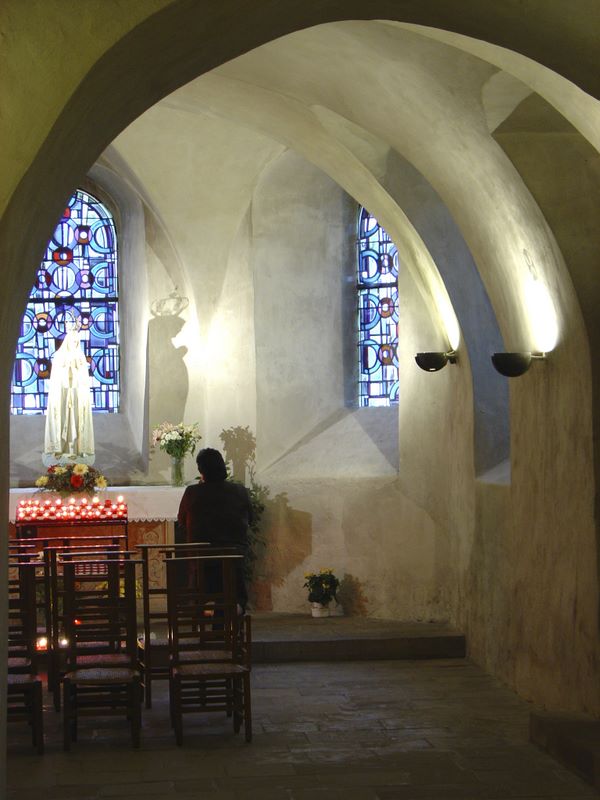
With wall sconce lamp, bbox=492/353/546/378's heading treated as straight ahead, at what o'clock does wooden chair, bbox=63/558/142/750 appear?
The wooden chair is roughly at 11 o'clock from the wall sconce lamp.

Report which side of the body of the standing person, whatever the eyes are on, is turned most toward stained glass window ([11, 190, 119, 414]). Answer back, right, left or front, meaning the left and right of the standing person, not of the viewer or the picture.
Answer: front

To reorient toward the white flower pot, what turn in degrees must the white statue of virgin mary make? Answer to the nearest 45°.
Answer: approximately 45° to its left

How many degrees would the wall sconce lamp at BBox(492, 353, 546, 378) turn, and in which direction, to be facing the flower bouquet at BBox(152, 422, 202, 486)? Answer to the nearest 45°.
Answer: approximately 45° to its right

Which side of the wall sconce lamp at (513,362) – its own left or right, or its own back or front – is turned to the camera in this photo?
left

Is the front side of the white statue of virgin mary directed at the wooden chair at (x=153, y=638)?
yes

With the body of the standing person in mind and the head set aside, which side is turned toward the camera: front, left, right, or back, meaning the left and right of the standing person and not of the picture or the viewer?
back

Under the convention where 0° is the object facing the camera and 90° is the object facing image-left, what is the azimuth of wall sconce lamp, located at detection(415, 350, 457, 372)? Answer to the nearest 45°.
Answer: approximately 90°

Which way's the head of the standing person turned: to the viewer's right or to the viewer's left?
to the viewer's left

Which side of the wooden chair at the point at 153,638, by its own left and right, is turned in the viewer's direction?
back

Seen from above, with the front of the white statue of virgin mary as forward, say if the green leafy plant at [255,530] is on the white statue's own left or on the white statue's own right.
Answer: on the white statue's own left

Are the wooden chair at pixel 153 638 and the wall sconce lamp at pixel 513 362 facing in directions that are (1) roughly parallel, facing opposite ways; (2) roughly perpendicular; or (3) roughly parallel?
roughly perpendicular

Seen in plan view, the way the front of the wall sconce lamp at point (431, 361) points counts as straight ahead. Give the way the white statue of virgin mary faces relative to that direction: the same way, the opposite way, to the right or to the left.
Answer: to the left

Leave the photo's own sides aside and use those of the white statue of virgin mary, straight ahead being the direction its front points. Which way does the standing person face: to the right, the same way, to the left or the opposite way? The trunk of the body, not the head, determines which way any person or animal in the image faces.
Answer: the opposite way

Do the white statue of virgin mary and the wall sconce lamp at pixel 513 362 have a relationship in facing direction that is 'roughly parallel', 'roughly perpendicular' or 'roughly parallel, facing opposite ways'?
roughly perpendicular

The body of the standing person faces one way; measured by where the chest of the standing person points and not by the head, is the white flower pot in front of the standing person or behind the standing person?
in front

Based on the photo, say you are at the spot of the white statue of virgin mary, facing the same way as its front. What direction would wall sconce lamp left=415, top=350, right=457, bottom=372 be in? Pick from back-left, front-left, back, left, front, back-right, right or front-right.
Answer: front-left
